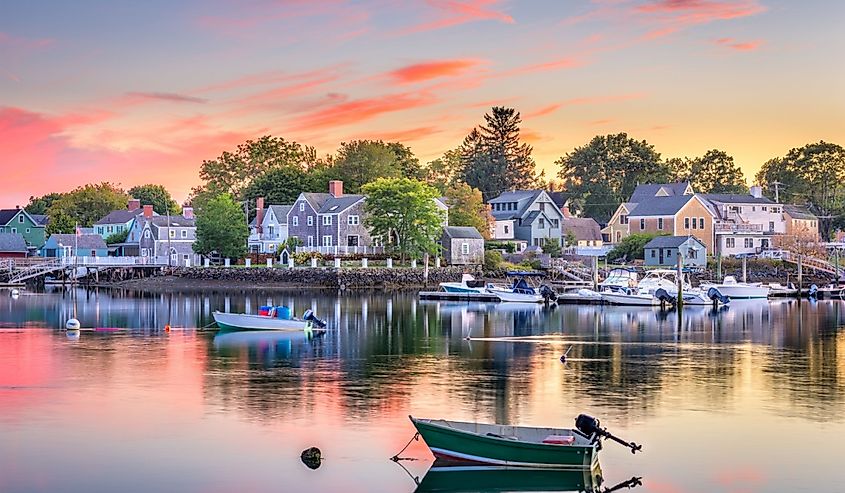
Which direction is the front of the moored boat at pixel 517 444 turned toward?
to the viewer's left
